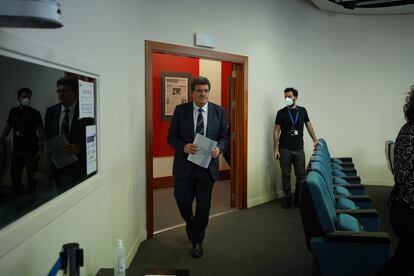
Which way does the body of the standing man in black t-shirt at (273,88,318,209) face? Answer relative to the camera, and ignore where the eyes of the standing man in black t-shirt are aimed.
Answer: toward the camera

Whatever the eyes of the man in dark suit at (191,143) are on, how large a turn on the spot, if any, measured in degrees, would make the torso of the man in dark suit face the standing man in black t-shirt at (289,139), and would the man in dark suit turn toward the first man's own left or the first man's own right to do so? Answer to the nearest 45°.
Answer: approximately 135° to the first man's own left

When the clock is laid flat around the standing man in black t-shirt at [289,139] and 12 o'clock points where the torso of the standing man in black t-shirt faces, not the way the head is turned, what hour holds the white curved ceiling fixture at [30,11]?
The white curved ceiling fixture is roughly at 12 o'clock from the standing man in black t-shirt.

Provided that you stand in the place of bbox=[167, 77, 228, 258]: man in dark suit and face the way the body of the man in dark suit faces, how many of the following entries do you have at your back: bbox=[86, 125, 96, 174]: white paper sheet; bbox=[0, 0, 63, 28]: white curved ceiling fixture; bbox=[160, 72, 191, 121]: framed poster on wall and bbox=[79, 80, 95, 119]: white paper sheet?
1

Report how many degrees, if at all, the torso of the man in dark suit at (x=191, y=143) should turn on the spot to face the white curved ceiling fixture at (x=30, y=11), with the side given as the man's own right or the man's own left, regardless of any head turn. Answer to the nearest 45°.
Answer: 0° — they already face it

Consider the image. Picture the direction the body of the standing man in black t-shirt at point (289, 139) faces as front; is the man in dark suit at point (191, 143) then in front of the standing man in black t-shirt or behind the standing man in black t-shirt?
in front

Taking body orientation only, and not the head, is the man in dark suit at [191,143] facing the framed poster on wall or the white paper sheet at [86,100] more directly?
the white paper sheet

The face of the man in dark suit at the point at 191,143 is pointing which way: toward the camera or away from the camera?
toward the camera

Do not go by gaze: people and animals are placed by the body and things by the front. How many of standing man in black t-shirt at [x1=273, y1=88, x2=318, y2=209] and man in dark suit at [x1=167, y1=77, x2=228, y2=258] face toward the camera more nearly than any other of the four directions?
2

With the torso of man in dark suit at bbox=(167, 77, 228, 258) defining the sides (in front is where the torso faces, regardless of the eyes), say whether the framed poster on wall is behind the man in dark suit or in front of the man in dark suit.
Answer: behind

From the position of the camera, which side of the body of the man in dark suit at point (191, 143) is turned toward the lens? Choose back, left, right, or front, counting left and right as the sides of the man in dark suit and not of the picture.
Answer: front

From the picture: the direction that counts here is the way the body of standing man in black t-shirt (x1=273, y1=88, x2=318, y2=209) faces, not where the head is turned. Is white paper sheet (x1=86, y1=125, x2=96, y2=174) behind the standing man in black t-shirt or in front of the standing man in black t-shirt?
in front

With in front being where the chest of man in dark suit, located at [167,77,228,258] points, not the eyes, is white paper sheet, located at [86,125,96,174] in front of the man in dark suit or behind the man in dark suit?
in front

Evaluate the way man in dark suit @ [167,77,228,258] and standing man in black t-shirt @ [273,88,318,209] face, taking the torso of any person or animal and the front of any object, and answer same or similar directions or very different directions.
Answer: same or similar directions
